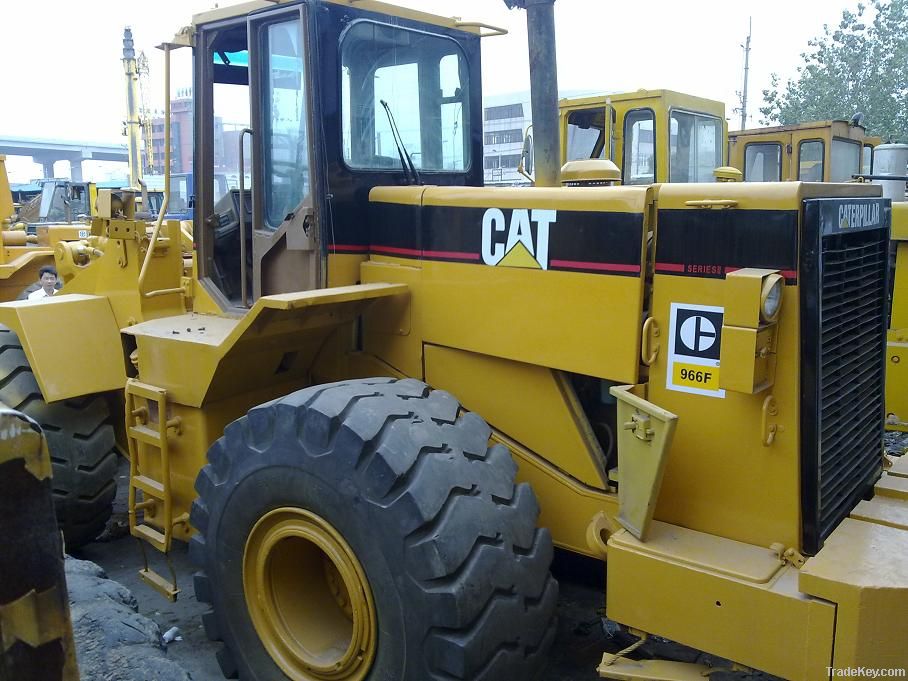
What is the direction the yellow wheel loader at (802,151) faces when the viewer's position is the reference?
facing away from the viewer and to the left of the viewer

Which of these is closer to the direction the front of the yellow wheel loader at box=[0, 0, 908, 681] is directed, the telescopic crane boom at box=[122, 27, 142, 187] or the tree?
the telescopic crane boom

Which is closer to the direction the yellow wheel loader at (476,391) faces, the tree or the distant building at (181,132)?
the distant building

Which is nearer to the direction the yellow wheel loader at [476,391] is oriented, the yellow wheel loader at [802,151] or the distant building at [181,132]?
the distant building

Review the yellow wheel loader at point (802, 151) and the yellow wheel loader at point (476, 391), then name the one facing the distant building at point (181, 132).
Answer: the yellow wheel loader at point (476, 391)

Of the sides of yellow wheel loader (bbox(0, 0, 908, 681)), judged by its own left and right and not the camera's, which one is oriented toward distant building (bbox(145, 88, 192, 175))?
front

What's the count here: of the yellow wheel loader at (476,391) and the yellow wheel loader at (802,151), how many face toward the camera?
0

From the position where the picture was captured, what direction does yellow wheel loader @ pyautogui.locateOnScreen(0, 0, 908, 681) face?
facing away from the viewer and to the left of the viewer

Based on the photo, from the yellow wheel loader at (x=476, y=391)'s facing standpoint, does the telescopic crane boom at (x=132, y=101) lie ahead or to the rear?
ahead
